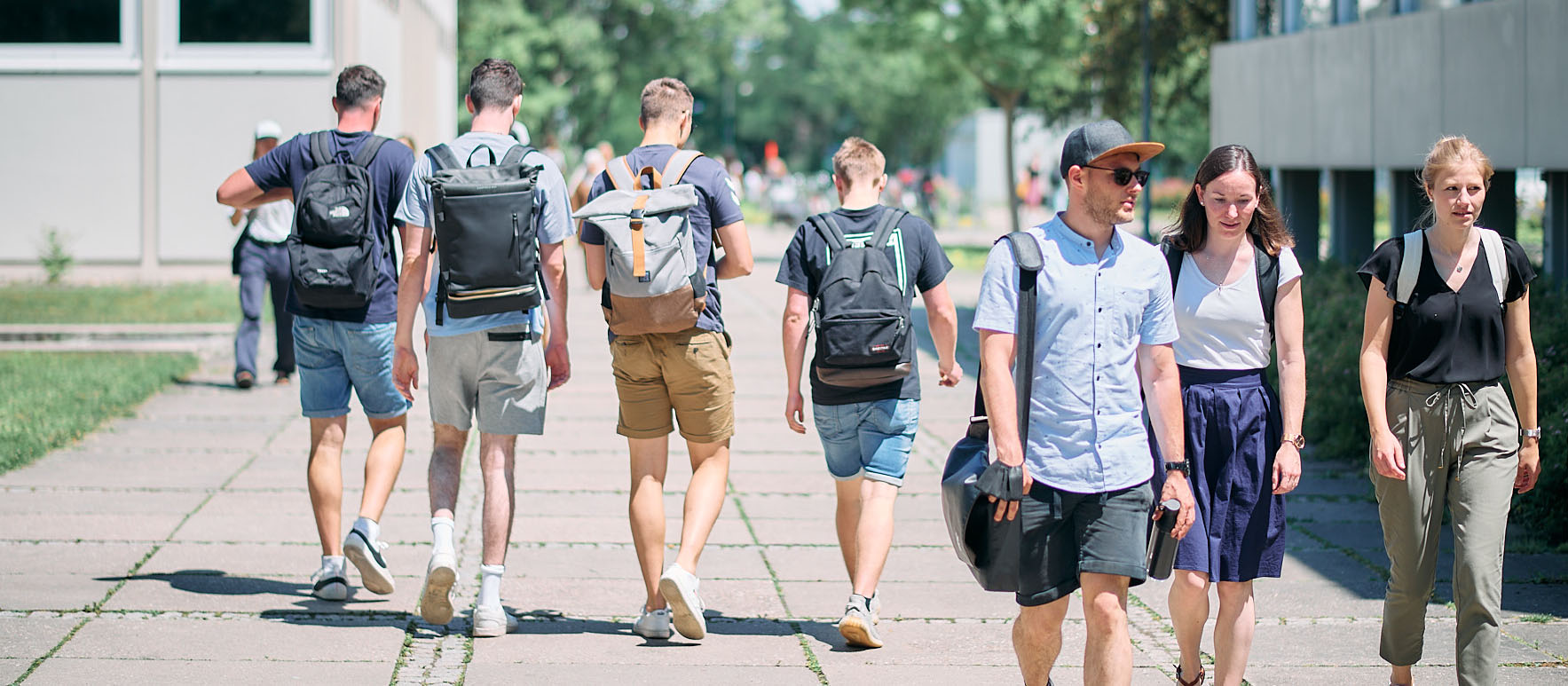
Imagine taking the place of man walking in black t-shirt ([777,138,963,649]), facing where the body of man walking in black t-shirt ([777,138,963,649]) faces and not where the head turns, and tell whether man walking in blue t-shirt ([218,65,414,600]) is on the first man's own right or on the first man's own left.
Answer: on the first man's own left

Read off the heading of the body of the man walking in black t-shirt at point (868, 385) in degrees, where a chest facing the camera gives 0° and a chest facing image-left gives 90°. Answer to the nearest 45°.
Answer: approximately 180°

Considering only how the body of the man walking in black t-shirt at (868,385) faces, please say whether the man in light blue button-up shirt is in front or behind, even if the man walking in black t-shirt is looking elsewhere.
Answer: behind

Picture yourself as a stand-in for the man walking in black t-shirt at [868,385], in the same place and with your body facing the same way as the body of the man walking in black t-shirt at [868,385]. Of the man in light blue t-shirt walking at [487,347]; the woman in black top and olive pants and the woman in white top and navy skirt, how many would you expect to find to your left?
1

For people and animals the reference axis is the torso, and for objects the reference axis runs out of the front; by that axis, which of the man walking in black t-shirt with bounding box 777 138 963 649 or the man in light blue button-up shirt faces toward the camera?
the man in light blue button-up shirt

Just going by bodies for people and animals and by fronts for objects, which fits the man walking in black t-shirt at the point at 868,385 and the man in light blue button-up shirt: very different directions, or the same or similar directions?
very different directions

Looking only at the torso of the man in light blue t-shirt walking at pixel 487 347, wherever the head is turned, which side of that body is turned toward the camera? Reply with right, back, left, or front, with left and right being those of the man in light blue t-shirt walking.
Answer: back

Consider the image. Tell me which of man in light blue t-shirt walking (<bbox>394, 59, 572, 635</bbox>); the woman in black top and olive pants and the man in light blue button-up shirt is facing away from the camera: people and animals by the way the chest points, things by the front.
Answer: the man in light blue t-shirt walking

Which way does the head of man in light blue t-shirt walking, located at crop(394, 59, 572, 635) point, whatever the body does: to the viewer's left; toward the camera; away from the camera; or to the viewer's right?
away from the camera

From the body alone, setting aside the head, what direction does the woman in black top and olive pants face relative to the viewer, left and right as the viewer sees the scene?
facing the viewer
